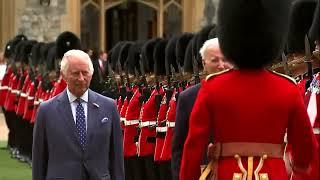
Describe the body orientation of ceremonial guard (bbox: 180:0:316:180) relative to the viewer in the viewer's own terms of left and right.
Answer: facing away from the viewer

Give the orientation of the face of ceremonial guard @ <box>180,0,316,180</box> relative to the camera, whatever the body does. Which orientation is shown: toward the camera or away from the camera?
away from the camera

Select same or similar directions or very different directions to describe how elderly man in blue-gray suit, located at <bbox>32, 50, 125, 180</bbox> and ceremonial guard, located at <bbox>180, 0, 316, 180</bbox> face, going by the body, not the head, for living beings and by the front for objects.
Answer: very different directions

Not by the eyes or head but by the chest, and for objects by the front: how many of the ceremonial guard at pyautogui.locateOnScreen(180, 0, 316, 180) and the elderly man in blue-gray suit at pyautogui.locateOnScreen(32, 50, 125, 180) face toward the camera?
1

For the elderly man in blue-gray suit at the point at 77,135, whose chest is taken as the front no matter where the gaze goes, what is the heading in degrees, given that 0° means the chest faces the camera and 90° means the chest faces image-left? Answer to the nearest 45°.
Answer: approximately 0°
